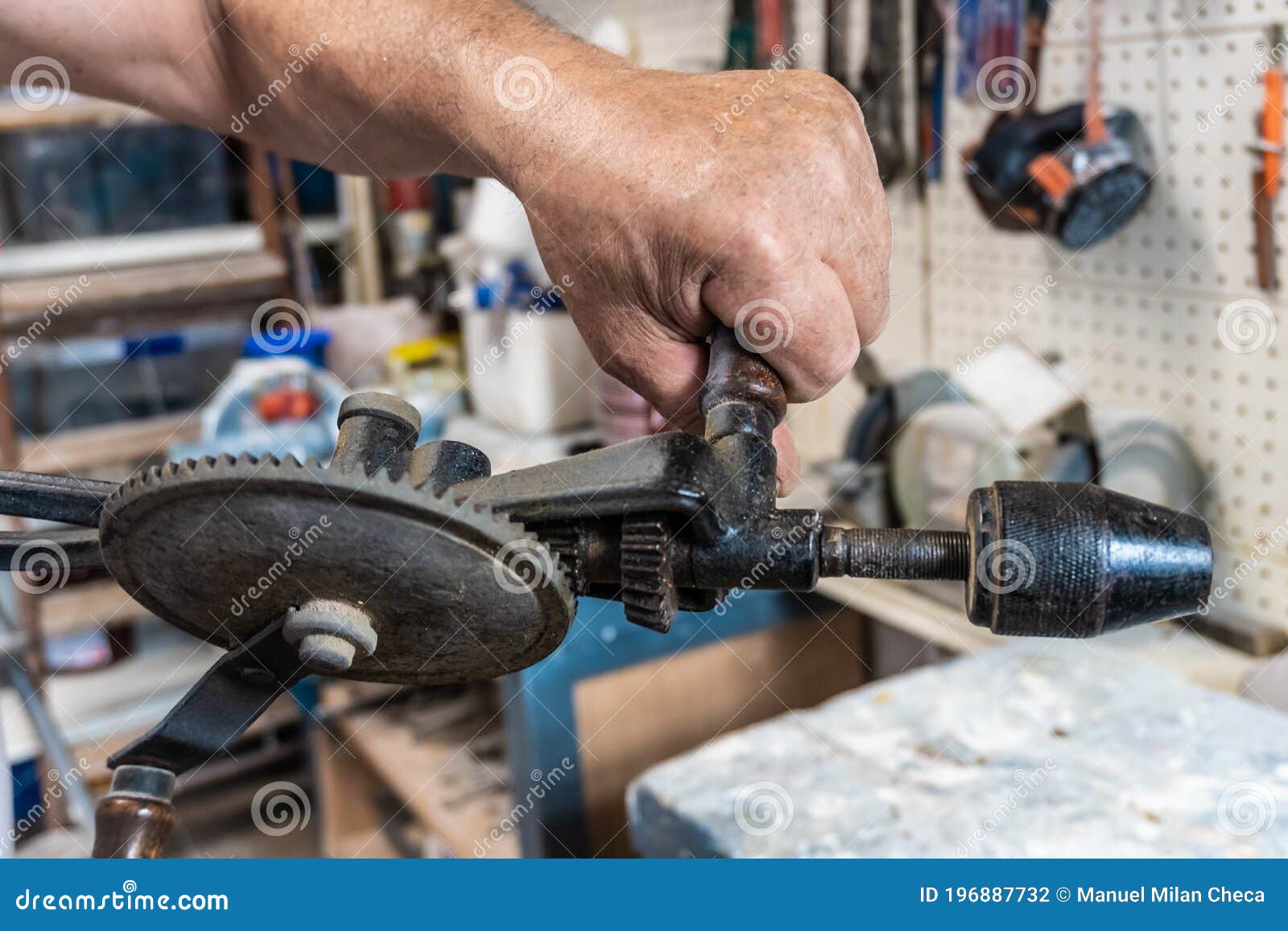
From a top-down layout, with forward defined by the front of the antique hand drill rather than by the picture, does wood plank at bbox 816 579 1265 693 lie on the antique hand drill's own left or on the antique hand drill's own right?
on the antique hand drill's own left

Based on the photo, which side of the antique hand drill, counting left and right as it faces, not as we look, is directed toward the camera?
right

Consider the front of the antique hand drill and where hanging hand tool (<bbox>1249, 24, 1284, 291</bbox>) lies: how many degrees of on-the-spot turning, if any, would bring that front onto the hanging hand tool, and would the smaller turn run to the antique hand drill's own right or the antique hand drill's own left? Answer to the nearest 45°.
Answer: approximately 45° to the antique hand drill's own left

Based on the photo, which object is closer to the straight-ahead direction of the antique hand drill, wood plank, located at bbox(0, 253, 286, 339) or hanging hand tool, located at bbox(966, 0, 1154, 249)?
the hanging hand tool

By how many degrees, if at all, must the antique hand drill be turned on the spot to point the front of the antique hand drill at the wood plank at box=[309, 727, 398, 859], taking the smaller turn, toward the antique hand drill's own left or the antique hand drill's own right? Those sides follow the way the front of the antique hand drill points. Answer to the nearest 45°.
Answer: approximately 90° to the antique hand drill's own left

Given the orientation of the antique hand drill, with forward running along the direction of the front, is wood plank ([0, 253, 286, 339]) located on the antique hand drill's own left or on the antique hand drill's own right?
on the antique hand drill's own left

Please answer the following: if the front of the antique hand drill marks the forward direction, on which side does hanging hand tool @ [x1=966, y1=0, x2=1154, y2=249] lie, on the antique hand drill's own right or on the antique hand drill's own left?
on the antique hand drill's own left

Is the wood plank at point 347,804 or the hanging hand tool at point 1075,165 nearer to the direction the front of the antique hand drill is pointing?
the hanging hand tool

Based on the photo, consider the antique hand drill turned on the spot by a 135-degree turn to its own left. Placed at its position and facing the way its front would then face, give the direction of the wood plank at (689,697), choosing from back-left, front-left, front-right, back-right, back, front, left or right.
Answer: front-right

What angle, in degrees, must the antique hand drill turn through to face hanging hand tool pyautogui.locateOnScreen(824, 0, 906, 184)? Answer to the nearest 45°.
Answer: approximately 90° to its left

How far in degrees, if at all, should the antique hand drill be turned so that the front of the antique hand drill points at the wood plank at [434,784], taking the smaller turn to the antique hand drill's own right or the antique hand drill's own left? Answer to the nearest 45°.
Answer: approximately 90° to the antique hand drill's own left
